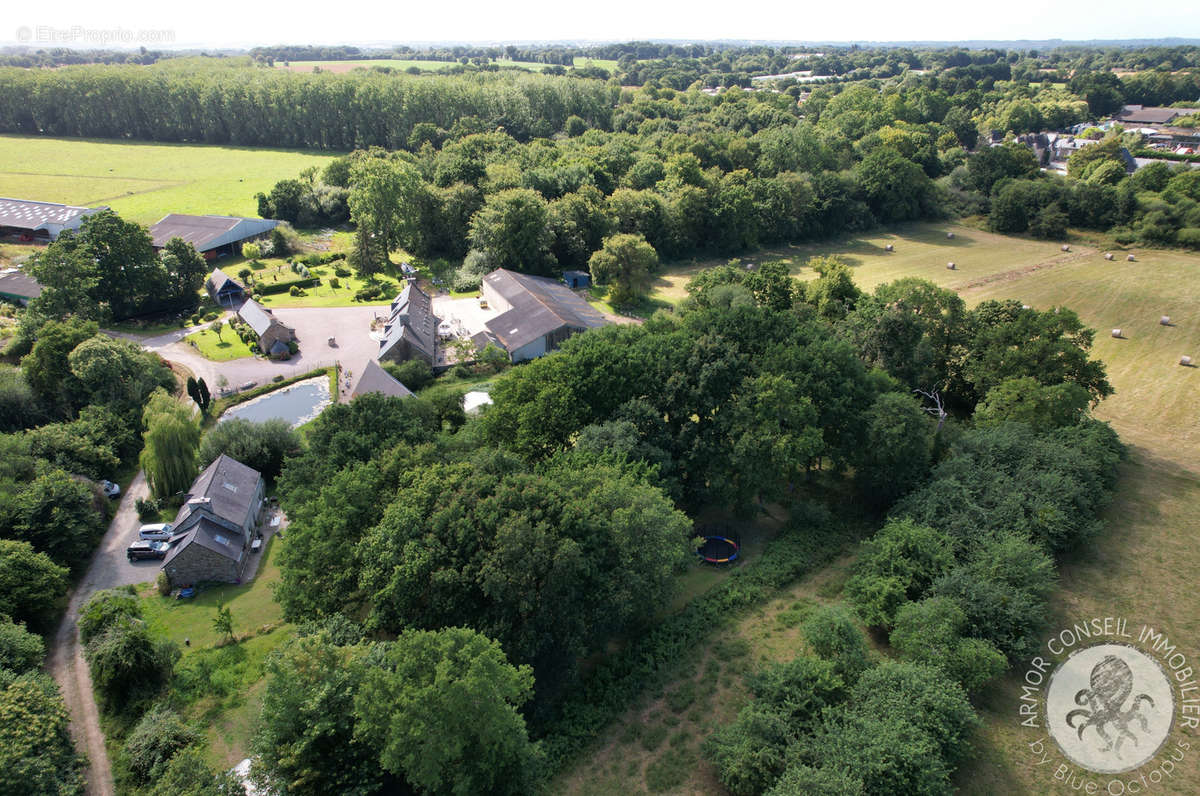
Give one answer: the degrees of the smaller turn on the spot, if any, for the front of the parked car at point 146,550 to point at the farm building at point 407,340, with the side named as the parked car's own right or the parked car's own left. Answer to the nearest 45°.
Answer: approximately 45° to the parked car's own left

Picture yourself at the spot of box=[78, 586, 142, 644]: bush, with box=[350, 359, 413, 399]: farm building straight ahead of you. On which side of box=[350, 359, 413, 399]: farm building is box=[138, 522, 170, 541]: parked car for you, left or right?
left

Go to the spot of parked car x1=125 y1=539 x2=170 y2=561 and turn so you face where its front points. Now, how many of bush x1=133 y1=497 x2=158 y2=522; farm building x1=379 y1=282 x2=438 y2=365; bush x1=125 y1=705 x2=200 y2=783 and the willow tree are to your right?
1

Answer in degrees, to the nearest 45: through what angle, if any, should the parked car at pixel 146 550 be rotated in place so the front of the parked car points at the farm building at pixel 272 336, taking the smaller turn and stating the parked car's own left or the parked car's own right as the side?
approximately 45° to the parked car's own left

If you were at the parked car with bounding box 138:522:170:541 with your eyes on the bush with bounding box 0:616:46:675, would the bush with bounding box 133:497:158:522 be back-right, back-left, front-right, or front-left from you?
back-right

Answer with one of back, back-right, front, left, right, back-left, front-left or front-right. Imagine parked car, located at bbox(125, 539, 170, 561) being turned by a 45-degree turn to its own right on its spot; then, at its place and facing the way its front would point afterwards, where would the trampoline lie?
front

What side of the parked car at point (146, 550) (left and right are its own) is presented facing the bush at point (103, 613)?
right

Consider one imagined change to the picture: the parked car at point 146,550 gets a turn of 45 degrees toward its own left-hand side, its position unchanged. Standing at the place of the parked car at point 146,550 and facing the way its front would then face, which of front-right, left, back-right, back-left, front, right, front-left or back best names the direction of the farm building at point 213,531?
right

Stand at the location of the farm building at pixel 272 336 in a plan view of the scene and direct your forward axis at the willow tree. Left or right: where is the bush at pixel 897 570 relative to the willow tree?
left

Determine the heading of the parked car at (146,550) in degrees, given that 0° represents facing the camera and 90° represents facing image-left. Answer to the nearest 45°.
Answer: approximately 270°

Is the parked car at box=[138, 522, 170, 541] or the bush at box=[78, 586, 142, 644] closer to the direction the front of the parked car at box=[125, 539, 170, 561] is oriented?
the parked car

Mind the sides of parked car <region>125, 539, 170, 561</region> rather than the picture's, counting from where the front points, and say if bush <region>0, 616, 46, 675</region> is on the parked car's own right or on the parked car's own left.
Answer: on the parked car's own right

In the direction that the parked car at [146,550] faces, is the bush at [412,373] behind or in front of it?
in front

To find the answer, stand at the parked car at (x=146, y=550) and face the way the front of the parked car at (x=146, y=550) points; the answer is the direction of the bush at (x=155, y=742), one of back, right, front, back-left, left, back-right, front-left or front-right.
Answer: right

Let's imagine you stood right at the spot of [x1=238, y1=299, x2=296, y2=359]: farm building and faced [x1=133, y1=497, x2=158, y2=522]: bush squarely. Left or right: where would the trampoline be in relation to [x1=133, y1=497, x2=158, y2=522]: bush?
left

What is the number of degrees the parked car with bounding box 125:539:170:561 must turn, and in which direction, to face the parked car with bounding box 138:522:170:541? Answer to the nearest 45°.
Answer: approximately 45° to its left

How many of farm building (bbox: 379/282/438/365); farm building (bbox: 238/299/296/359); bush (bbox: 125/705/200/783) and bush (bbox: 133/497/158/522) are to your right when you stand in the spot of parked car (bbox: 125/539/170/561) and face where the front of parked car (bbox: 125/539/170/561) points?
1
